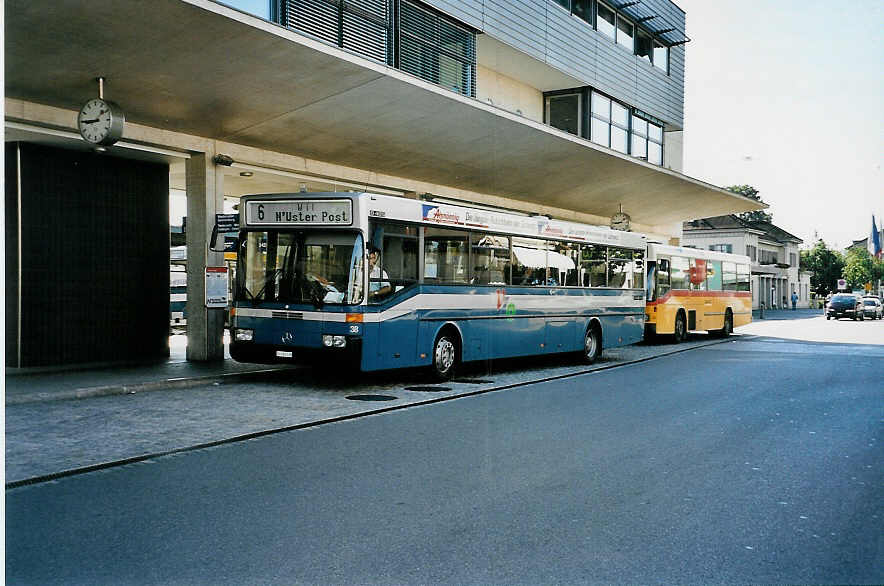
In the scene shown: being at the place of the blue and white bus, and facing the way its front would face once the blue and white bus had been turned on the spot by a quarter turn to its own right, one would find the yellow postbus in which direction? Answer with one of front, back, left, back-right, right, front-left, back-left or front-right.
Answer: right

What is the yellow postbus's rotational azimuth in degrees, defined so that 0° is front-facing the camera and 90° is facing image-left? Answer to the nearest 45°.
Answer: approximately 45°

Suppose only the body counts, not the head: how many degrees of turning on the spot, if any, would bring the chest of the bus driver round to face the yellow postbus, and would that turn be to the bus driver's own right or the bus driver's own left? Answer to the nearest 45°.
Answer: approximately 180°

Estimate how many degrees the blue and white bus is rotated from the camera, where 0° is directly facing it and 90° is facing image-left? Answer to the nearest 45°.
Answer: approximately 45°

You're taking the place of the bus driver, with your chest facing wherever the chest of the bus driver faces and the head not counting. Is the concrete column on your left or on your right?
on your right

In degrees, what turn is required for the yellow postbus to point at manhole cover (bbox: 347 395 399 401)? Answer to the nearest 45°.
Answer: approximately 45° to its left

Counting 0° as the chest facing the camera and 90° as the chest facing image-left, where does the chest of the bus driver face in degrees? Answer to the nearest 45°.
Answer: approximately 45°
